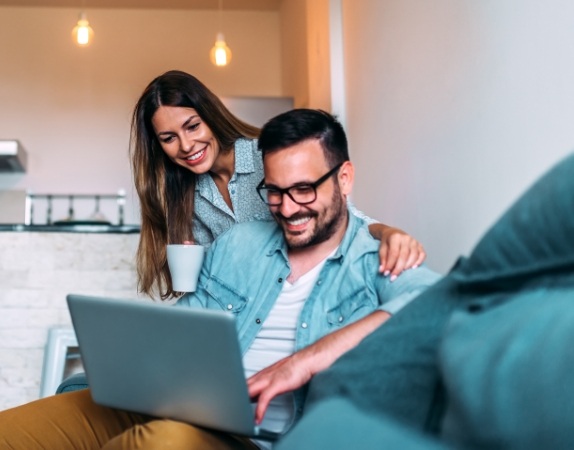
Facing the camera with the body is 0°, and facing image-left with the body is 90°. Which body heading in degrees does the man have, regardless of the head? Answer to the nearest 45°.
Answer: approximately 45°

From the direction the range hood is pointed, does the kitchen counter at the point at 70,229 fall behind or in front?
in front

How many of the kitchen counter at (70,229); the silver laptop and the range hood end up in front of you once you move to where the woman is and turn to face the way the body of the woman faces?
1

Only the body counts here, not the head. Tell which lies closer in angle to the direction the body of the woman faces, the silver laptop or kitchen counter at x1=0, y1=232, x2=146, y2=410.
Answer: the silver laptop

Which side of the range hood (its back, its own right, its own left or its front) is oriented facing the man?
front

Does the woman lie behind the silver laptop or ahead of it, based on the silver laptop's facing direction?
ahead

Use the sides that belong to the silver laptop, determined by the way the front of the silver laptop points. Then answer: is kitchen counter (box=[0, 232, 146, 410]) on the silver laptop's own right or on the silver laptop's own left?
on the silver laptop's own left

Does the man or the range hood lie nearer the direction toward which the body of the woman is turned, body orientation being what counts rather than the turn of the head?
the man

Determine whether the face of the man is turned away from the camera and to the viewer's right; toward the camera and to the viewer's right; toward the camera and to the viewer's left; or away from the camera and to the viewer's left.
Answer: toward the camera and to the viewer's left

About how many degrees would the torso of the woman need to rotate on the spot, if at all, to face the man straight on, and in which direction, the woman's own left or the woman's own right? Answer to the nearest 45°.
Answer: approximately 45° to the woman's own left

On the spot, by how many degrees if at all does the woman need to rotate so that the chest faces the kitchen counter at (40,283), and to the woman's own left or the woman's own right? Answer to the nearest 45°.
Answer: approximately 135° to the woman's own right

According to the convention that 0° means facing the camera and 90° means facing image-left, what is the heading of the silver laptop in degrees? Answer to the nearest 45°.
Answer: approximately 225°

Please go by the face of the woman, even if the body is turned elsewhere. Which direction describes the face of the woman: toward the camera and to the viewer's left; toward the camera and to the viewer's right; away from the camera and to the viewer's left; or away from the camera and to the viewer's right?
toward the camera and to the viewer's right

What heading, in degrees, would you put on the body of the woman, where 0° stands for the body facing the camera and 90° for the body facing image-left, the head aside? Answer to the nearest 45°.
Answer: approximately 0°

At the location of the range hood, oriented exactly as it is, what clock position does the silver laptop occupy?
The silver laptop is roughly at 12 o'clock from the range hood.

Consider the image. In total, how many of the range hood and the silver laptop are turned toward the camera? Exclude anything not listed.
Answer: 1

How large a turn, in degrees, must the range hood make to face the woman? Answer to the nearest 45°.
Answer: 0° — it already faces them
